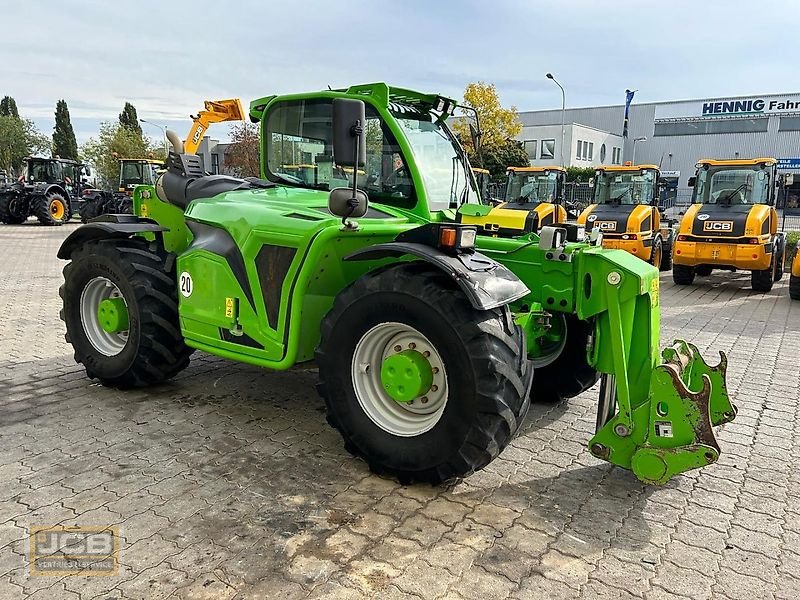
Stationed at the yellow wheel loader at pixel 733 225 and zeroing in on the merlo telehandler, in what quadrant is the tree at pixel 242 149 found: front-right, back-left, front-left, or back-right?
back-right

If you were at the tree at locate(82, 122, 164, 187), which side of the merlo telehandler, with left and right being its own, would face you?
back

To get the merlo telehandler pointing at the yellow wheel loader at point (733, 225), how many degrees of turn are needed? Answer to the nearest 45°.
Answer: approximately 90° to its left

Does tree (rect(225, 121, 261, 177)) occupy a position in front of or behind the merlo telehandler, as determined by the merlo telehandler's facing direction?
behind
